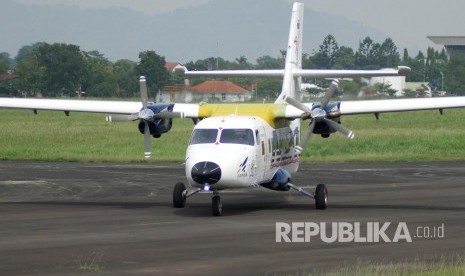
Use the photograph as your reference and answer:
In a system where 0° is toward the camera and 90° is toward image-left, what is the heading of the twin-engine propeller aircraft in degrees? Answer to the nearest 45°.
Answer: approximately 0°
